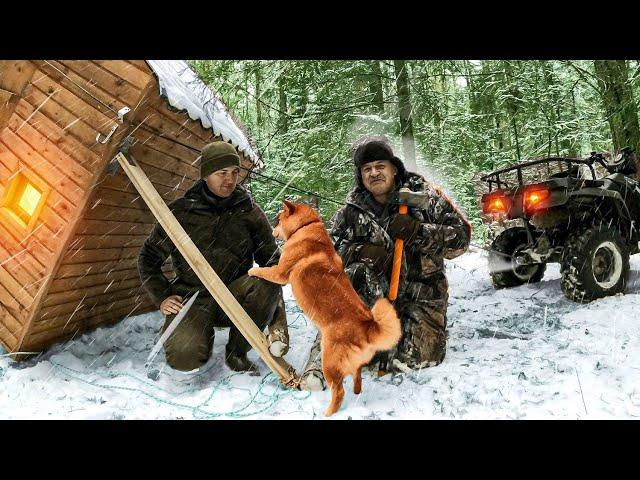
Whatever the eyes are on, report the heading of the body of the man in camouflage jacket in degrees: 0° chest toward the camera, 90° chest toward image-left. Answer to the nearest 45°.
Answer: approximately 45°

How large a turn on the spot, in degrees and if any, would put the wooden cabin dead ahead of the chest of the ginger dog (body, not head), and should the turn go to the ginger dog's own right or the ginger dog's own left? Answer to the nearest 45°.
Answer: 0° — it already faces it

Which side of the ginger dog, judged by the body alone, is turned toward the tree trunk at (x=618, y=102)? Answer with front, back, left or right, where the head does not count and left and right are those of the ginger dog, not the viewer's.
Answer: right

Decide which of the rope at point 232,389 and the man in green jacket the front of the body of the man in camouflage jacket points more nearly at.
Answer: the rope

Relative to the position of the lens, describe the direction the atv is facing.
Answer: facing away from the viewer and to the right of the viewer

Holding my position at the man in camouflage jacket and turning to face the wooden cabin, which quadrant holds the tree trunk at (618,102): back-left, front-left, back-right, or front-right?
back-right

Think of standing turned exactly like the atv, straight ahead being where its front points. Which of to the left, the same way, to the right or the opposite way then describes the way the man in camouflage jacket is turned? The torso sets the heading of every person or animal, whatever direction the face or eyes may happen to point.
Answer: the opposite way
